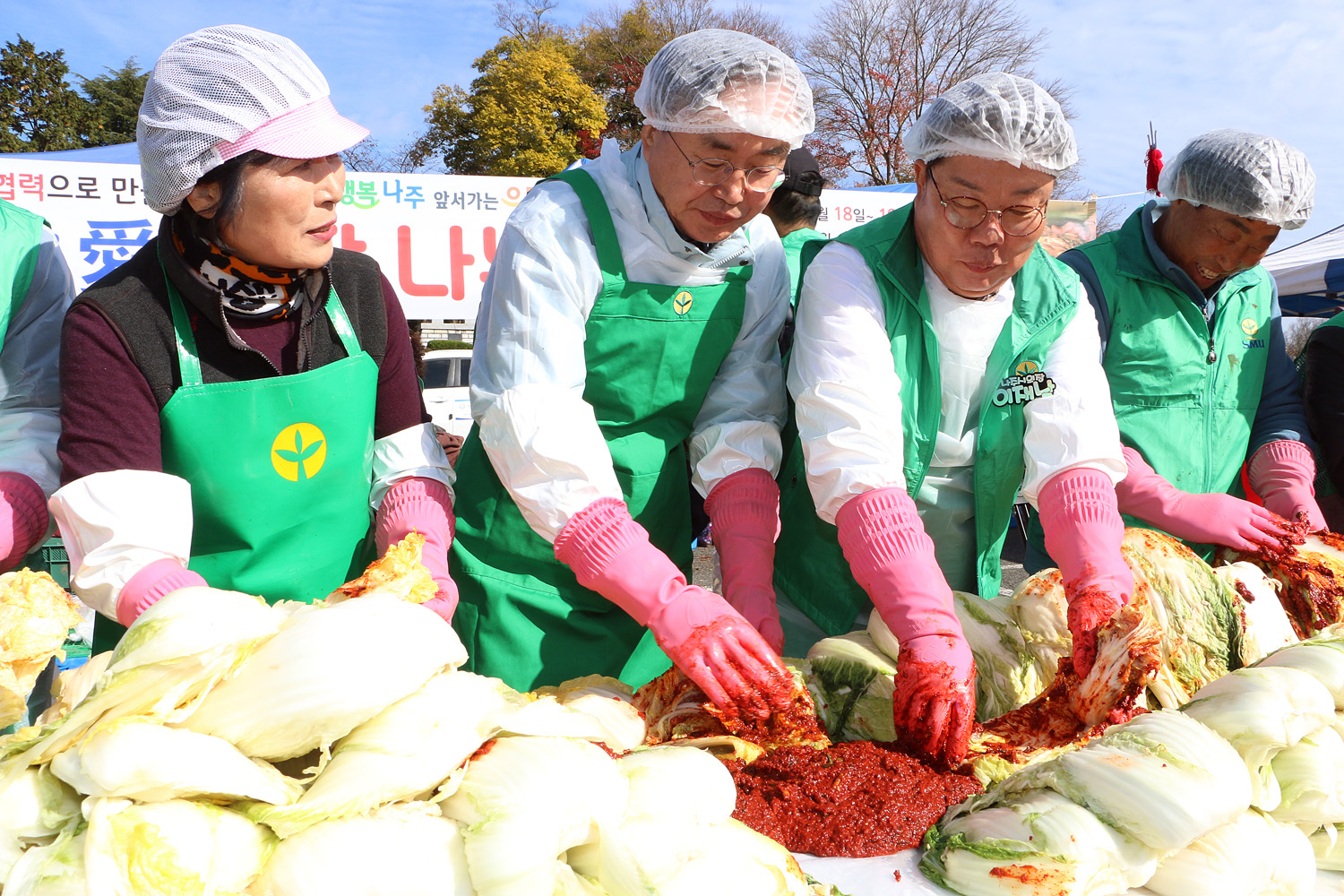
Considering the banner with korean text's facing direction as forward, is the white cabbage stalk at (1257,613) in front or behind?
in front

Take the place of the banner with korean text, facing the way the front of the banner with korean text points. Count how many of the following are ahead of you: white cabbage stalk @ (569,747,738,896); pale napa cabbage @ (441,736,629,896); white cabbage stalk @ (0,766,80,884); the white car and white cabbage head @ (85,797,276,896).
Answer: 4

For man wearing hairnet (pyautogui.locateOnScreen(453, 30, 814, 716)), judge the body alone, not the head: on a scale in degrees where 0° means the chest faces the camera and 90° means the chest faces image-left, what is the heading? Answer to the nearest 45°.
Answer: approximately 315°

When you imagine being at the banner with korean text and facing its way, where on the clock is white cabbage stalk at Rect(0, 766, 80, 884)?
The white cabbage stalk is roughly at 12 o'clock from the banner with korean text.

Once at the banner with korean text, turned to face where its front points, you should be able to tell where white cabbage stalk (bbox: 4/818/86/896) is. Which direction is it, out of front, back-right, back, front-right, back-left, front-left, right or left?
front

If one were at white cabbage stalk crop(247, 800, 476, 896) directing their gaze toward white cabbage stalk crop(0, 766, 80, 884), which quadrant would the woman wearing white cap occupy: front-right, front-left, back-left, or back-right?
front-right

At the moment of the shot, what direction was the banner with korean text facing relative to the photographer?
facing the viewer

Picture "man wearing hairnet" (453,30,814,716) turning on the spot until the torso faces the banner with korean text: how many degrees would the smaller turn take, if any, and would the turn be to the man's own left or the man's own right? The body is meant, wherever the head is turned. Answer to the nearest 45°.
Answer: approximately 135° to the man's own left

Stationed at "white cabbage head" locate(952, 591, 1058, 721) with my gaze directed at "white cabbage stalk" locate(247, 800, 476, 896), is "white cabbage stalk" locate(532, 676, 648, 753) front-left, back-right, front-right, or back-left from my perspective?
front-right

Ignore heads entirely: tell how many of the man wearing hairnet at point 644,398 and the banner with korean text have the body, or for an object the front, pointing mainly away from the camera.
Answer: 0

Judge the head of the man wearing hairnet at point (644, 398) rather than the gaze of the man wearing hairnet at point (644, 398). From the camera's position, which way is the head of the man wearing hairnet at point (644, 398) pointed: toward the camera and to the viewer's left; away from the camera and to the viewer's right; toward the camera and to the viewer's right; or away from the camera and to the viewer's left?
toward the camera and to the viewer's right

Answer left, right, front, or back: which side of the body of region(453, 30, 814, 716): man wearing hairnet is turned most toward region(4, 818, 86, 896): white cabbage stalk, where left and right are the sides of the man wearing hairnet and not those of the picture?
right

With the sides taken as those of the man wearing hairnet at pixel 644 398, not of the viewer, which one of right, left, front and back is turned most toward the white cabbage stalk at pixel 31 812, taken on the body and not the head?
right

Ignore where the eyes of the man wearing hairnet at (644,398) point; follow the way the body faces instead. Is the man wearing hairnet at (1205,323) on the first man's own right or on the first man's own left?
on the first man's own left

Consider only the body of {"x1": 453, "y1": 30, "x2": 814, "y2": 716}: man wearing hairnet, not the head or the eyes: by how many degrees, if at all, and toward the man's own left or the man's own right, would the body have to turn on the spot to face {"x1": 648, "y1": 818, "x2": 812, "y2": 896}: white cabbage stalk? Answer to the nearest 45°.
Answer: approximately 45° to the man's own right

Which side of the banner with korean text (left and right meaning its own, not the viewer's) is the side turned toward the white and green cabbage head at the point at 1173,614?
front
